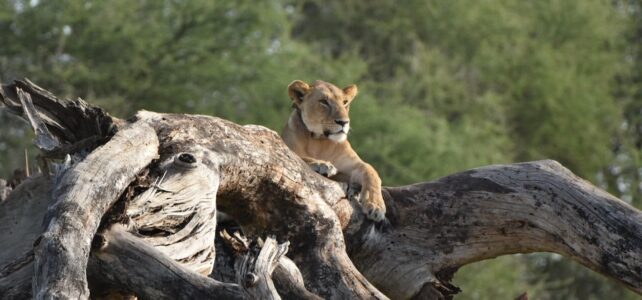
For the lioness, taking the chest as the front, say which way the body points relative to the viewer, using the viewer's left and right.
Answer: facing the viewer and to the right of the viewer
